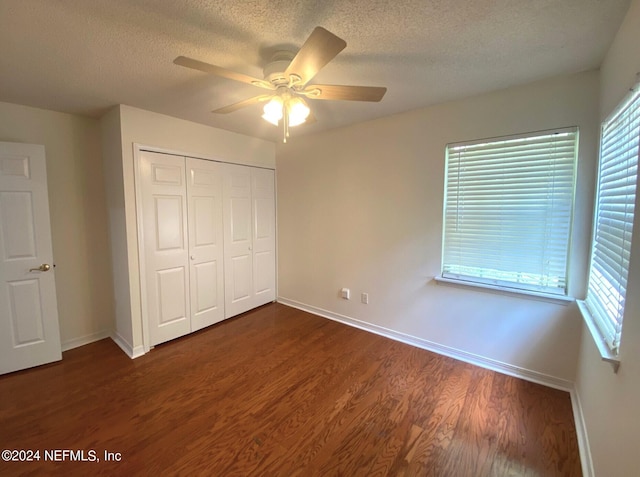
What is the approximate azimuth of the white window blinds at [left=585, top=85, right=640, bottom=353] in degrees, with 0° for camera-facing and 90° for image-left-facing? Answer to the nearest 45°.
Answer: approximately 90°

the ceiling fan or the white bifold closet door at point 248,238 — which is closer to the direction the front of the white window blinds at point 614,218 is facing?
the white bifold closet door

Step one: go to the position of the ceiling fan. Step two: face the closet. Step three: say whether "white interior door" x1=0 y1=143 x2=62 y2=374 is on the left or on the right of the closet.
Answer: left

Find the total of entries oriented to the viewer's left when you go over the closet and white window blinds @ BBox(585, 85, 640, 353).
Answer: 1

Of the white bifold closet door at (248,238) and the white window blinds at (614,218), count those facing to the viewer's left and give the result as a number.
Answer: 1

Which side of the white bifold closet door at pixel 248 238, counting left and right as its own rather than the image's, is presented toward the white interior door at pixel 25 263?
right

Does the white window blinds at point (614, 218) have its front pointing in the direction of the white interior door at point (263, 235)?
yes

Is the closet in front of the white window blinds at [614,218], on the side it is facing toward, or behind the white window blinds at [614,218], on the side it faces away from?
in front
